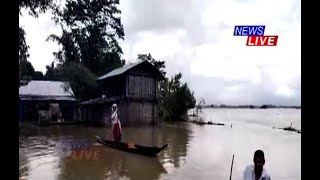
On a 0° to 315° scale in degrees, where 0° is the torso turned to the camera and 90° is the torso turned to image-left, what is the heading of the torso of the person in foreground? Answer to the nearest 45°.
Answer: approximately 0°

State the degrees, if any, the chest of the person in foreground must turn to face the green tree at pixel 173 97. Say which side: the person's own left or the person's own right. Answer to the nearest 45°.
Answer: approximately 180°
